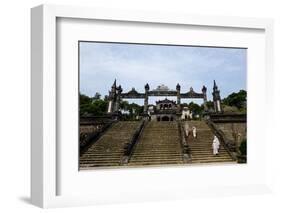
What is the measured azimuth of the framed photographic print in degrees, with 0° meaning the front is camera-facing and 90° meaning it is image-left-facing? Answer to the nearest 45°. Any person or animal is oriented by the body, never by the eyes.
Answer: approximately 315°

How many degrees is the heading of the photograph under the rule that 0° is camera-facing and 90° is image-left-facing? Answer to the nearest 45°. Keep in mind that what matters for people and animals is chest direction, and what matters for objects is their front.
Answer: approximately 315°
